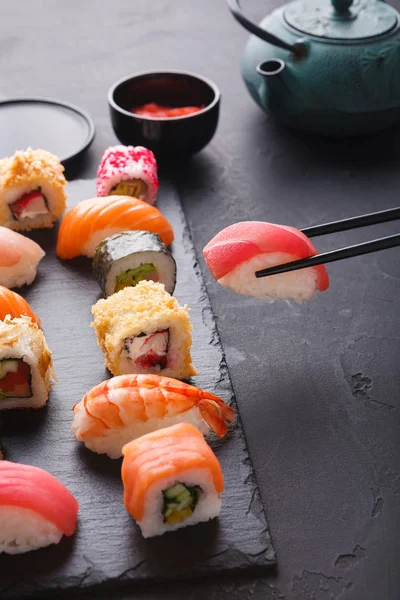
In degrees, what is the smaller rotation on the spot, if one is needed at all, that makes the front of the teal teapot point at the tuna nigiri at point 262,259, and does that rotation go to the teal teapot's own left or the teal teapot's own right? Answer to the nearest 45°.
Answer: approximately 45° to the teal teapot's own left

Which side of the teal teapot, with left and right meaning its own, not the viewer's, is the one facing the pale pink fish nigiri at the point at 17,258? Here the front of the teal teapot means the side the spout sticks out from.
front

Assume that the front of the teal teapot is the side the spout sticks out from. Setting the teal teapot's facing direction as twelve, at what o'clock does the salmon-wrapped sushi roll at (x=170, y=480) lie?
The salmon-wrapped sushi roll is roughly at 11 o'clock from the teal teapot.

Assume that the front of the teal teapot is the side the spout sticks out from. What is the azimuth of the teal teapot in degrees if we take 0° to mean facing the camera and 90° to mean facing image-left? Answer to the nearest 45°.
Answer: approximately 45°

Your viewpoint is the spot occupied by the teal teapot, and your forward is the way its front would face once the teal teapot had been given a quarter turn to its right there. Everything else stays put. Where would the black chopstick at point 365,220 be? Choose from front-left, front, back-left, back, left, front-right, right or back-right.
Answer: back-left

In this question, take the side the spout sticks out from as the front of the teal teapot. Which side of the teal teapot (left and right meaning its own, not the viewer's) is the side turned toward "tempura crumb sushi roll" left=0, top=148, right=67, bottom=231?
front

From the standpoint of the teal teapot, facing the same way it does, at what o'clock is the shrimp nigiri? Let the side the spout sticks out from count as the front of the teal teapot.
The shrimp nigiri is roughly at 11 o'clock from the teal teapot.

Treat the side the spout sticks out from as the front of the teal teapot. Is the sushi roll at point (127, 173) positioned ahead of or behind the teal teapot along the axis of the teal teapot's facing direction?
ahead
